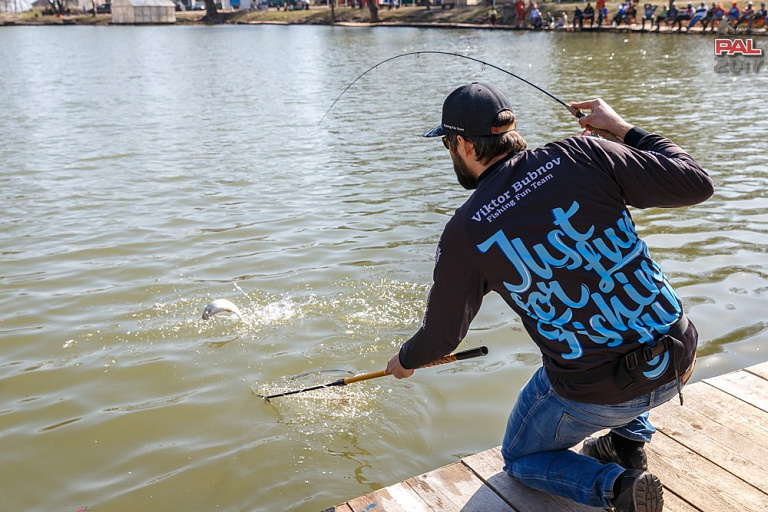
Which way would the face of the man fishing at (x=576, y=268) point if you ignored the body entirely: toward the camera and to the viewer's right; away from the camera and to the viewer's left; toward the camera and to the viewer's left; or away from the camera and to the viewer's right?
away from the camera and to the viewer's left

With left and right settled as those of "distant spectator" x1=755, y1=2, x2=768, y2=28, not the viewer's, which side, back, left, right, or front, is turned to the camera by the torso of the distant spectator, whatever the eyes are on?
front

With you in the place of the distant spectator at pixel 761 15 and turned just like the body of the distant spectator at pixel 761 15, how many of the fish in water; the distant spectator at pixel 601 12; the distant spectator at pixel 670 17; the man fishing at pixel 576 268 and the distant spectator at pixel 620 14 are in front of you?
2

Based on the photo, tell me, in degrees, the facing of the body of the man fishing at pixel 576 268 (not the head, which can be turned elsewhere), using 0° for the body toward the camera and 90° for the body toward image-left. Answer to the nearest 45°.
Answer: approximately 135°

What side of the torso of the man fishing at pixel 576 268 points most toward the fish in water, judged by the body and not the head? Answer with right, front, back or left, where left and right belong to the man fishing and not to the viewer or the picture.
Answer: front

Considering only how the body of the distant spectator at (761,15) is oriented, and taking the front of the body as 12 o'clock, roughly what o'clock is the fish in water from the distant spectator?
The fish in water is roughly at 12 o'clock from the distant spectator.

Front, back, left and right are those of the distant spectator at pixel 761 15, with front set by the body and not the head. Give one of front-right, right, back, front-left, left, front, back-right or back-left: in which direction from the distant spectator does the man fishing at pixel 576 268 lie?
front

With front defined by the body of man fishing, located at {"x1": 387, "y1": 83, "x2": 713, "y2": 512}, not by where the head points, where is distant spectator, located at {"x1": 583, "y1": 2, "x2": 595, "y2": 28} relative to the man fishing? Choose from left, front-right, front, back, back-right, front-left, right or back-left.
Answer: front-right

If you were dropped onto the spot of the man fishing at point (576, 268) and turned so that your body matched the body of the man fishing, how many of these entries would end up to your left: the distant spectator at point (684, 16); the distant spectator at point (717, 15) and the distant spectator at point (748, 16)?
0

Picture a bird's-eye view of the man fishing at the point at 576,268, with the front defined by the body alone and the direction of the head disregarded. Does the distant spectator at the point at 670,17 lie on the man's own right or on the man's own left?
on the man's own right

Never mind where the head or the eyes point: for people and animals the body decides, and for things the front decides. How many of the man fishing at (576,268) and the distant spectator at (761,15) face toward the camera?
1

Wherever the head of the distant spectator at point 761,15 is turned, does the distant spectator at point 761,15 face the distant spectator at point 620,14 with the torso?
no

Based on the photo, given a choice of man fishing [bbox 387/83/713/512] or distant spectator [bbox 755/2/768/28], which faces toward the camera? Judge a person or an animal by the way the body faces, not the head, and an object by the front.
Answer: the distant spectator

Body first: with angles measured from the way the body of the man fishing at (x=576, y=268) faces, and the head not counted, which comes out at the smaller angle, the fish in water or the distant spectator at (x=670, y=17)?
the fish in water
